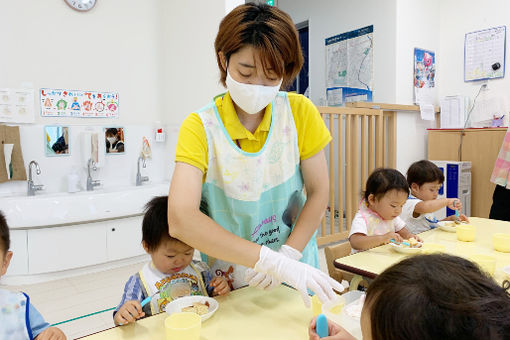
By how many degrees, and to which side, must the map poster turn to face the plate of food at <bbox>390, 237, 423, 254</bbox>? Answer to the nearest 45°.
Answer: approximately 45° to its left

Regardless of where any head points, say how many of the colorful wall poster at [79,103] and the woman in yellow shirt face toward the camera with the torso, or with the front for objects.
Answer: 2

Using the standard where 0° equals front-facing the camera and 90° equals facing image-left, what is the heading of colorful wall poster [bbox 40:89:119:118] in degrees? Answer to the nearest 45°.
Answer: approximately 0°

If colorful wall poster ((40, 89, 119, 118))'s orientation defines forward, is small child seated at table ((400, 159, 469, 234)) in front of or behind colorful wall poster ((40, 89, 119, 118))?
in front
